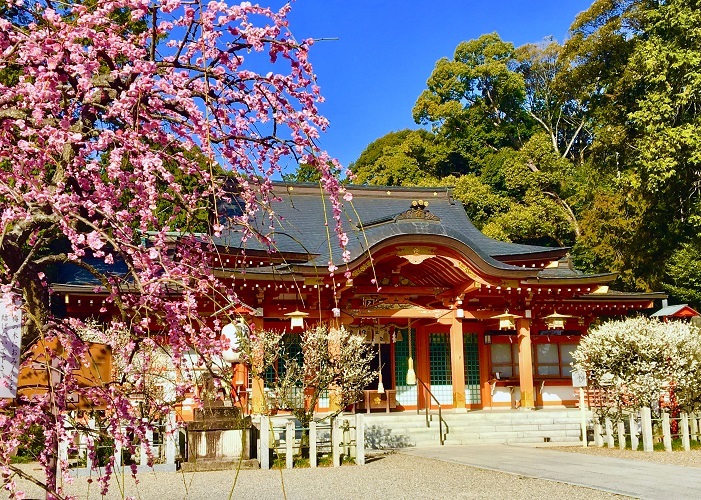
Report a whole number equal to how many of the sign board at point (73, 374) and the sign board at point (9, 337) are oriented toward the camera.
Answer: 2

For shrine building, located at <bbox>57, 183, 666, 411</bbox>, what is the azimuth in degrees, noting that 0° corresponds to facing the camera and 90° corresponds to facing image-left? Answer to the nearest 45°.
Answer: approximately 315°

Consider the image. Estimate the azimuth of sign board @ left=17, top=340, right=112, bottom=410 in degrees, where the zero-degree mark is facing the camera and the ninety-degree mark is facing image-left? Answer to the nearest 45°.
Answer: approximately 0°

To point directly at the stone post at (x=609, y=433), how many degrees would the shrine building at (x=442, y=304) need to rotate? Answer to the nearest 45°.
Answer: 0° — it already faces it

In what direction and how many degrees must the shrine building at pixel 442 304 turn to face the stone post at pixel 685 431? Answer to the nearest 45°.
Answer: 0° — it already faces it

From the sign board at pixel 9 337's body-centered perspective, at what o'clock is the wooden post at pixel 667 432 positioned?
The wooden post is roughly at 8 o'clock from the sign board.

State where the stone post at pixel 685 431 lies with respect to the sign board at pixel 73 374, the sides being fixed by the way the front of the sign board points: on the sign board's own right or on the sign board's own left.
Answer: on the sign board's own left
